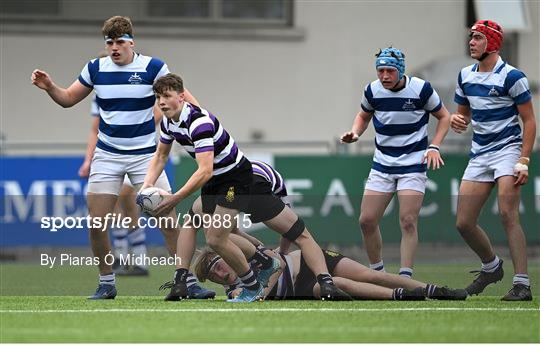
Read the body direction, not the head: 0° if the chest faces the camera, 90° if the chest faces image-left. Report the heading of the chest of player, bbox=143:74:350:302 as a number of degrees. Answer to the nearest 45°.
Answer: approximately 45°
